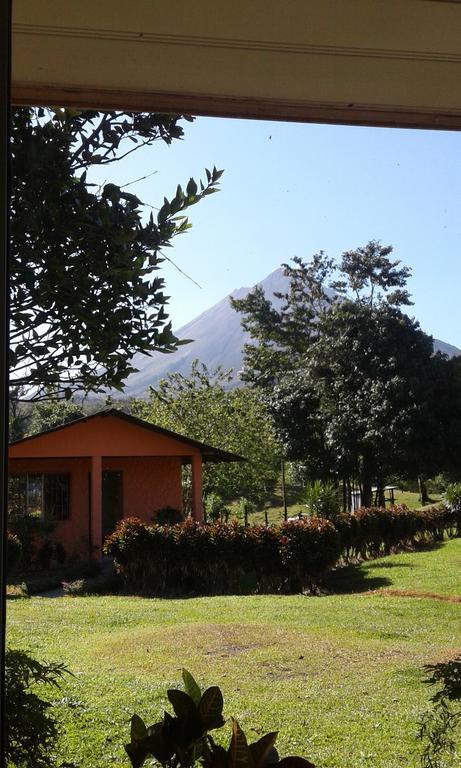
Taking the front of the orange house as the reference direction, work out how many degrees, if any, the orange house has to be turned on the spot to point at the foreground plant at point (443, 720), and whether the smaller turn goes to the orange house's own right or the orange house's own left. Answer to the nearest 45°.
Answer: approximately 45° to the orange house's own left

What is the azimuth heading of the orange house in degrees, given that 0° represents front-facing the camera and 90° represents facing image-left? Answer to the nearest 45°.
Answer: approximately 0°

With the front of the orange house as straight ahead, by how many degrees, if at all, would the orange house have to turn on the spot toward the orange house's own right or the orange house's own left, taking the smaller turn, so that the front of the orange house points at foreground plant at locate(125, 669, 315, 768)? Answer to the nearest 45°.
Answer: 0° — it already faces it
